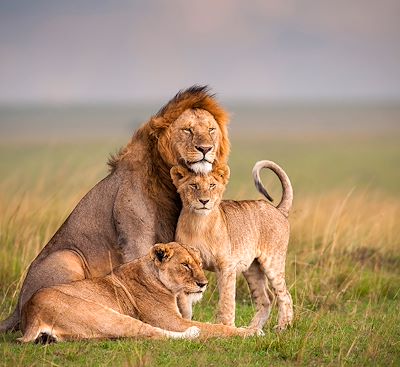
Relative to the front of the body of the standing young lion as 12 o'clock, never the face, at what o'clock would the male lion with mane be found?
The male lion with mane is roughly at 2 o'clock from the standing young lion.

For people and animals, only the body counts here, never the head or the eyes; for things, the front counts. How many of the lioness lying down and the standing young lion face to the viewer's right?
1

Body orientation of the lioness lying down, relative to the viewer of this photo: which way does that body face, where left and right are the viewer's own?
facing to the right of the viewer
